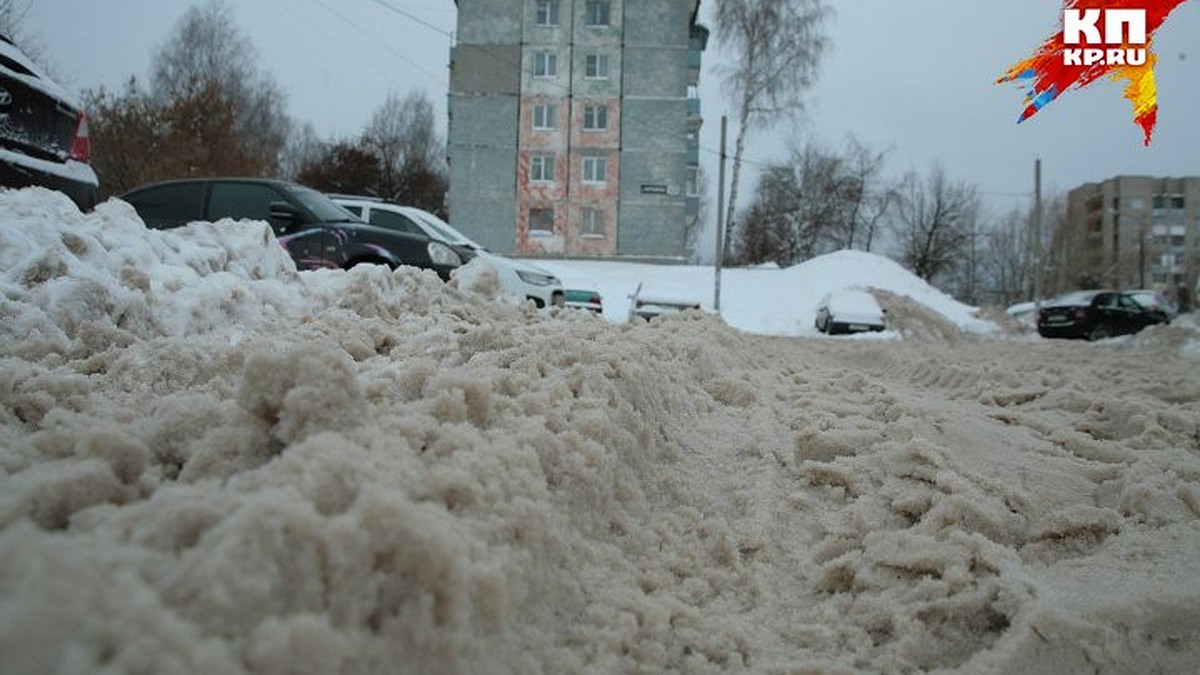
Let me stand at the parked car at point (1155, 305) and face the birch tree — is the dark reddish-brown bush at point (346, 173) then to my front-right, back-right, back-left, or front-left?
front-left

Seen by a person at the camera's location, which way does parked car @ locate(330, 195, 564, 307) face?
facing the viewer and to the right of the viewer

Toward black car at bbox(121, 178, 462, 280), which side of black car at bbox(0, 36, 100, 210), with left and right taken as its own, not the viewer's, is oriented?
right

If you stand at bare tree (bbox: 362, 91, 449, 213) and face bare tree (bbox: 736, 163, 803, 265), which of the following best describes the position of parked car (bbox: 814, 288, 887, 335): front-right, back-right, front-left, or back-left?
front-right

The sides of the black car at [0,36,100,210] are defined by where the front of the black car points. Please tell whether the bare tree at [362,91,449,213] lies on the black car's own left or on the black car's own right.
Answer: on the black car's own right

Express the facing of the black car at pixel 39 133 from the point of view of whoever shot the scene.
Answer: facing away from the viewer and to the left of the viewer

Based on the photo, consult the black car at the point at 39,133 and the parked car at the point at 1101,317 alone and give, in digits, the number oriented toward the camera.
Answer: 0
